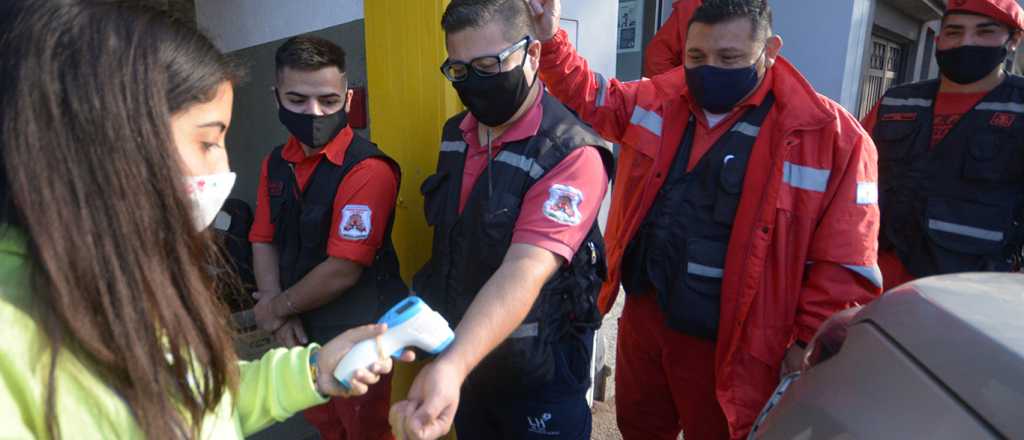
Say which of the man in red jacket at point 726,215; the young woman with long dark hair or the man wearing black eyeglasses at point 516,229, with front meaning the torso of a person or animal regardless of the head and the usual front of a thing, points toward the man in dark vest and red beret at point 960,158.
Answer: the young woman with long dark hair

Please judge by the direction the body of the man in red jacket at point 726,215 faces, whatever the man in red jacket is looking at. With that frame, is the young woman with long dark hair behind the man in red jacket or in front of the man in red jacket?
in front

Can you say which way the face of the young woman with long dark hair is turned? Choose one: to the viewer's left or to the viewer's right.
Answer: to the viewer's right

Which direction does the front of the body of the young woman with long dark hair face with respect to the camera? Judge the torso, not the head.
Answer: to the viewer's right

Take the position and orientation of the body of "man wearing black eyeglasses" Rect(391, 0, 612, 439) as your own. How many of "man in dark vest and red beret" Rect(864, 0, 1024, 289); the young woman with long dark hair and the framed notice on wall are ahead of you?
1

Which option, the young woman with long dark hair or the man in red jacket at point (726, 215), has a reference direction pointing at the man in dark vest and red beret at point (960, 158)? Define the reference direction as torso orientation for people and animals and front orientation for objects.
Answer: the young woman with long dark hair

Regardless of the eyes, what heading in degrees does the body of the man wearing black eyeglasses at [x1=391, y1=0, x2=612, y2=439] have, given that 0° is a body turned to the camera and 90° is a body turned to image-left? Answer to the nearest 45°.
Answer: approximately 45°

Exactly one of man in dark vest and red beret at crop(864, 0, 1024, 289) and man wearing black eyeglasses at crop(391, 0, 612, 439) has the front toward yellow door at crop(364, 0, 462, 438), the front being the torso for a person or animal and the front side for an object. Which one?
the man in dark vest and red beret

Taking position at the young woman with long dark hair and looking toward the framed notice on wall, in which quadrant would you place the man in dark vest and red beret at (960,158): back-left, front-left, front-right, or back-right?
front-right

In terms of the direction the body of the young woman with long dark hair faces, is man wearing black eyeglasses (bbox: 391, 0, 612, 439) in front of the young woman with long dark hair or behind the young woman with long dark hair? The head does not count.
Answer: in front

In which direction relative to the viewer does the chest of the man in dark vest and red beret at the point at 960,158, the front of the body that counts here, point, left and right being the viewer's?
facing the viewer and to the left of the viewer

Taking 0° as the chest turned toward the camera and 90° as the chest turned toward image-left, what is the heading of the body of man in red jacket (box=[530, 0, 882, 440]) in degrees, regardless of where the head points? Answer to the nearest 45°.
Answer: approximately 45°

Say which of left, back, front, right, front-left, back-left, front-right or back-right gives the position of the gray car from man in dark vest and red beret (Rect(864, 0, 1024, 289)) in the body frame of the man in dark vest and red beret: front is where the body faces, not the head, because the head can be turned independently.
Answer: front-left
